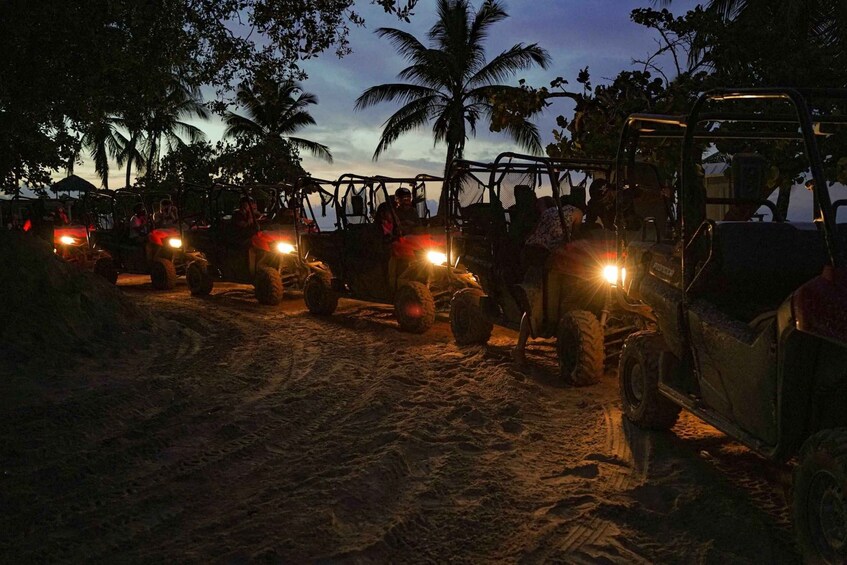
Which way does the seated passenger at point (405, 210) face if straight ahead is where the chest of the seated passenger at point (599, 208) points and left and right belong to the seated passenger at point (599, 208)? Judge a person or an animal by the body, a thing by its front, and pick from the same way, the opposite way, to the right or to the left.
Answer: the same way

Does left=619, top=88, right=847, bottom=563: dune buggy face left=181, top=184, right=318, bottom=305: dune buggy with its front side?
no

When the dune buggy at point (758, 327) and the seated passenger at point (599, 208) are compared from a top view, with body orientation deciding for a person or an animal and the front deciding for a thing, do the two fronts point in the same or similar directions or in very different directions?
same or similar directions

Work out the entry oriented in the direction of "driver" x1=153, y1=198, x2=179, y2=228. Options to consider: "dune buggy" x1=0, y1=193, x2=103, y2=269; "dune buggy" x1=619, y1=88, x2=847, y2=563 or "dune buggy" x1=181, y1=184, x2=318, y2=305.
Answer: "dune buggy" x1=0, y1=193, x2=103, y2=269

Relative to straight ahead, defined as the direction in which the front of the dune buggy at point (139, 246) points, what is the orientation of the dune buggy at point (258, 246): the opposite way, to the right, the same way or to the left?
the same way
